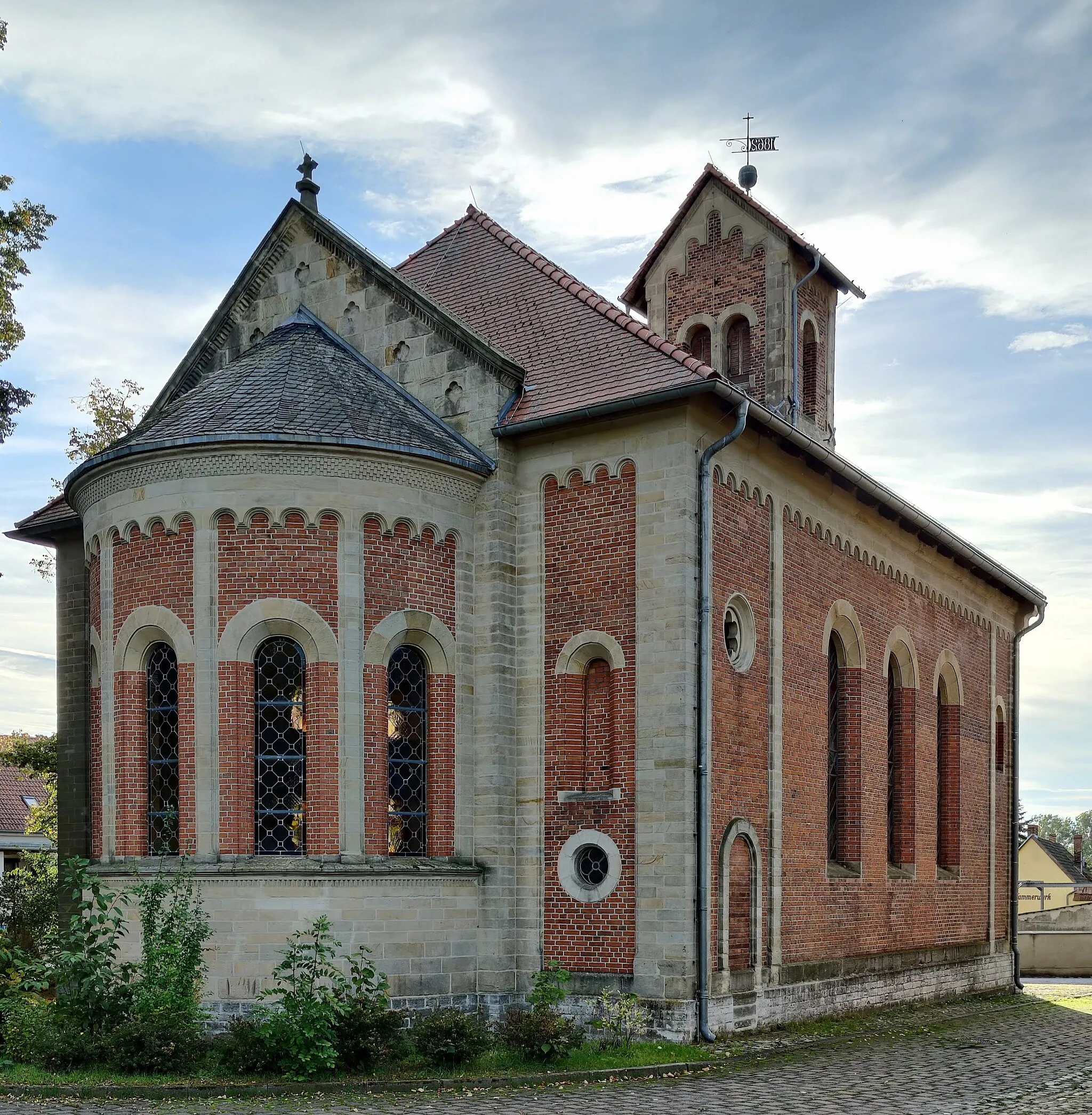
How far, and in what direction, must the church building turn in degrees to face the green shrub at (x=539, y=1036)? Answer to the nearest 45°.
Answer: approximately 135° to its right

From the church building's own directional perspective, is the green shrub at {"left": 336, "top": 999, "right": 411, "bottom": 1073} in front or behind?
behind

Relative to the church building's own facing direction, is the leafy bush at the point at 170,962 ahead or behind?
behind

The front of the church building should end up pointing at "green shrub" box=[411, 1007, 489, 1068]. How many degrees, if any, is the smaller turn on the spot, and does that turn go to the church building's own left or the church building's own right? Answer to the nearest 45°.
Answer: approximately 135° to the church building's own right

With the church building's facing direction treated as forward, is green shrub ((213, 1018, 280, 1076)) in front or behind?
behind

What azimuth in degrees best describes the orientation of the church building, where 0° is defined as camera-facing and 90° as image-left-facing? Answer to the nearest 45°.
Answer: approximately 225°
